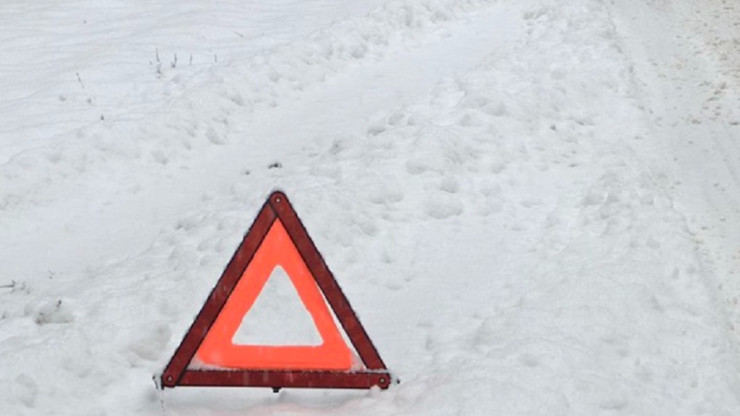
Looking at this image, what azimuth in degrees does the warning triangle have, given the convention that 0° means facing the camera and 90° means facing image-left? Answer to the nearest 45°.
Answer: approximately 0°
